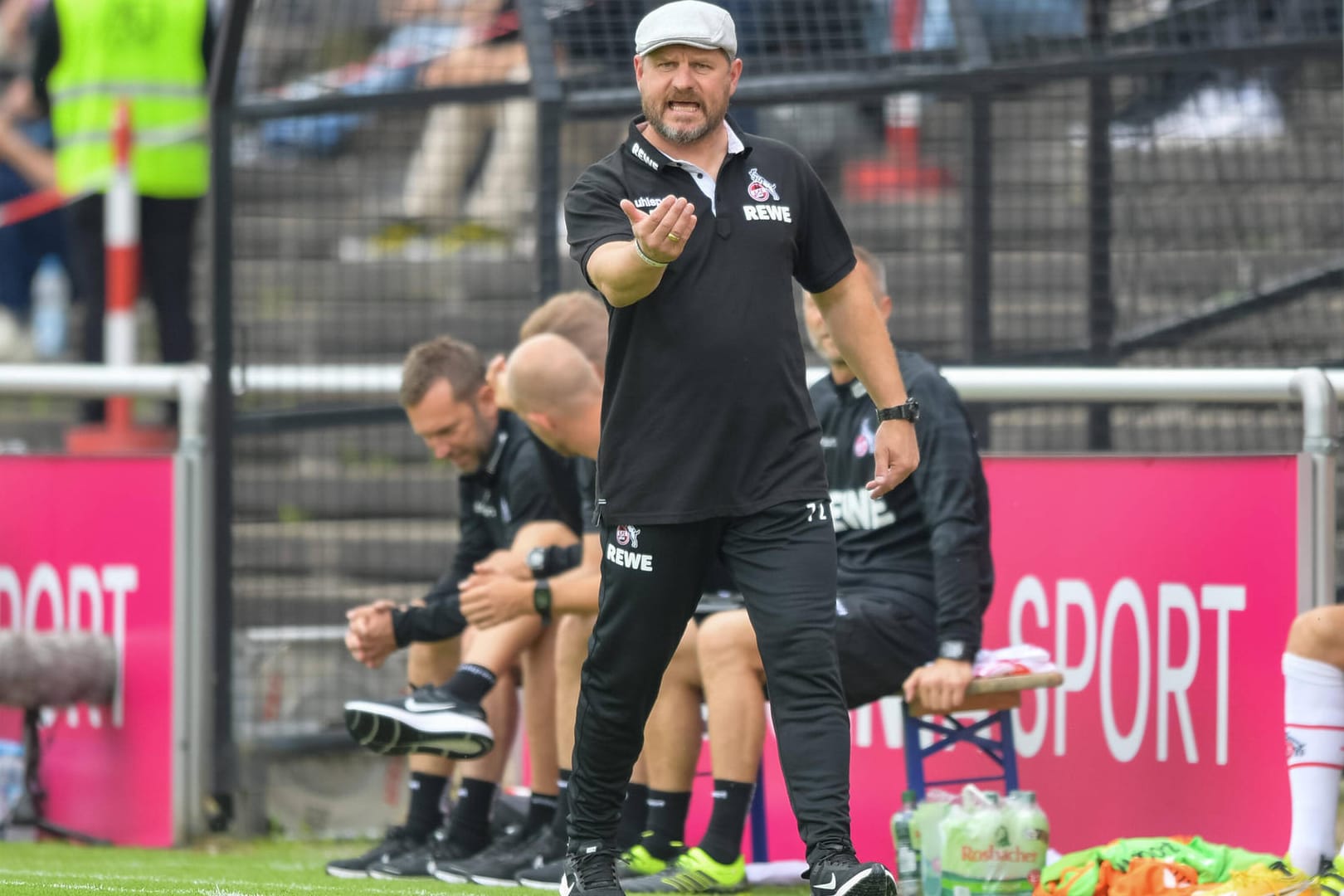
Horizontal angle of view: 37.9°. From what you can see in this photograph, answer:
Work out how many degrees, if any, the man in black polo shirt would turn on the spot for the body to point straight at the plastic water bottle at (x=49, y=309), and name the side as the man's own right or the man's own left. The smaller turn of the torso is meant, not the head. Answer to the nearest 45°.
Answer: approximately 135° to the man's own right

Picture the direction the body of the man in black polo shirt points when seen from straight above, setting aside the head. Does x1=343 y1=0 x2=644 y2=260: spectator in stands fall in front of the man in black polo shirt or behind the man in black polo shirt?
behind

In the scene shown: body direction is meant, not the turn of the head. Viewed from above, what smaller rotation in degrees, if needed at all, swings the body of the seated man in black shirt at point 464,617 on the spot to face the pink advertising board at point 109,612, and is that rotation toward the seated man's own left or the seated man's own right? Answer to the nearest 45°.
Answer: approximately 90° to the seated man's own right

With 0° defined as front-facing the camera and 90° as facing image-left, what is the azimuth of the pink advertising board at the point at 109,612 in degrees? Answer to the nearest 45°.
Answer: approximately 0°
